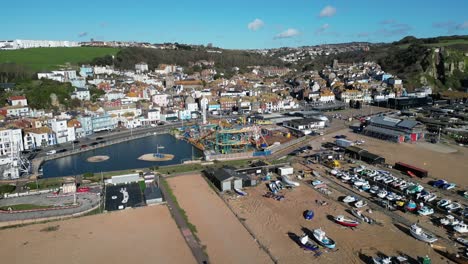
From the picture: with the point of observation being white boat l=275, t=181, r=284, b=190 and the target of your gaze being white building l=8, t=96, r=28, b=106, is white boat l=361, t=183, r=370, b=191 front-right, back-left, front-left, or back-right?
back-right

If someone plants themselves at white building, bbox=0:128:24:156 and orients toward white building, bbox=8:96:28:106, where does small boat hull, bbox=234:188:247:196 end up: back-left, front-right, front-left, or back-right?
back-right

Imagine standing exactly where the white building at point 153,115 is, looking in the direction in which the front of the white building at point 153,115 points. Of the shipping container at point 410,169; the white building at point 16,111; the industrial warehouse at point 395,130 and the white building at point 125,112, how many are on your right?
2

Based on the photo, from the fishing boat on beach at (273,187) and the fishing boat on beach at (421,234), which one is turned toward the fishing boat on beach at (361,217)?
the fishing boat on beach at (273,187)

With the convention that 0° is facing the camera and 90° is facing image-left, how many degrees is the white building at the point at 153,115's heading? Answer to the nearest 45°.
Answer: approximately 0°

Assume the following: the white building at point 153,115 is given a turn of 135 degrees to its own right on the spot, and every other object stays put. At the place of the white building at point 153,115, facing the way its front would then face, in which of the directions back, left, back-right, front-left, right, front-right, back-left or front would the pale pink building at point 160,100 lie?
front-right
